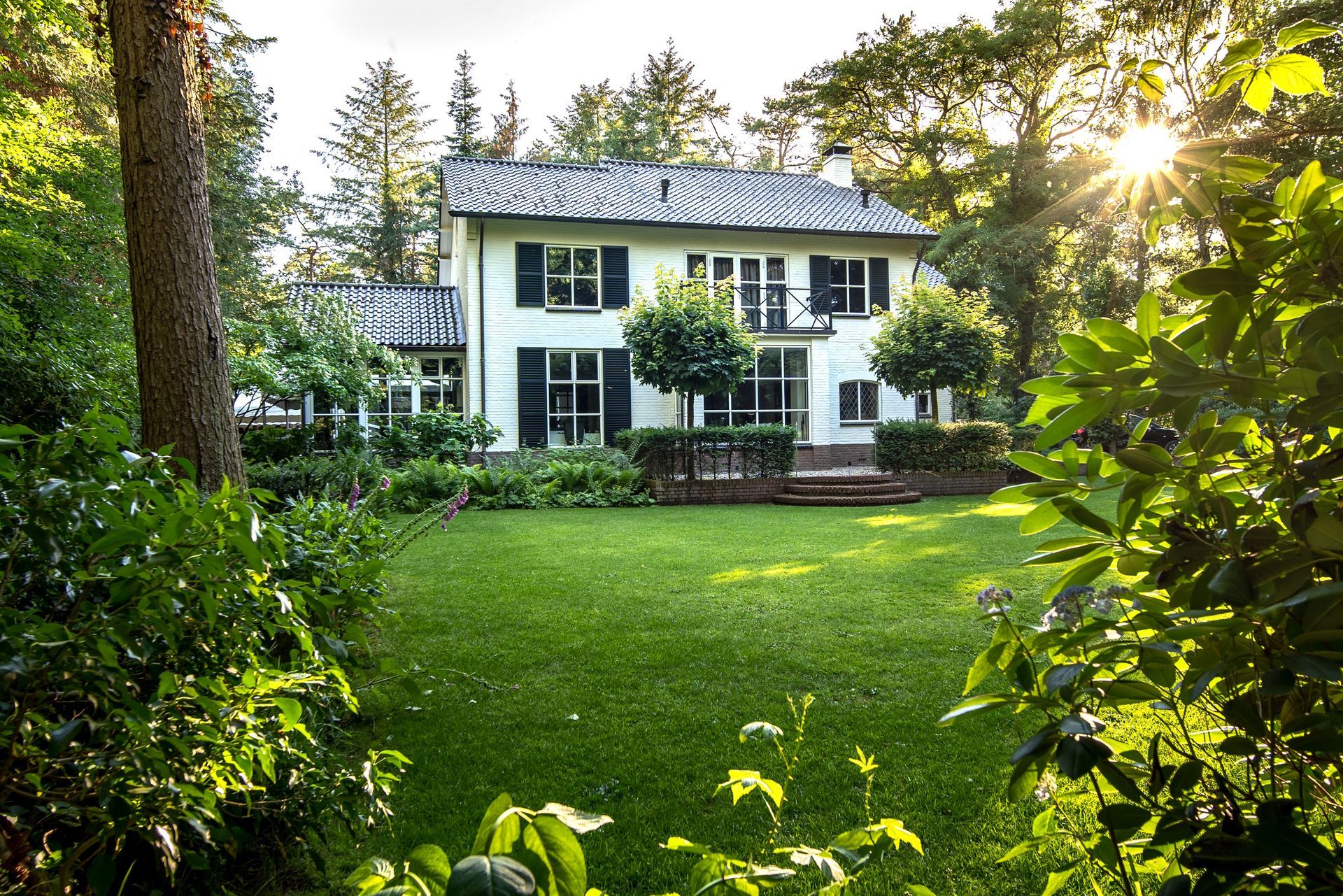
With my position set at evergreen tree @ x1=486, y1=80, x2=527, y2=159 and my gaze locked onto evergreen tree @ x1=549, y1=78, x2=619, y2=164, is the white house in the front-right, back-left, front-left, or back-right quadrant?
front-right

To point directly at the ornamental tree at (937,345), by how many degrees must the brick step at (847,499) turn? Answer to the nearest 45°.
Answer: approximately 135° to its left

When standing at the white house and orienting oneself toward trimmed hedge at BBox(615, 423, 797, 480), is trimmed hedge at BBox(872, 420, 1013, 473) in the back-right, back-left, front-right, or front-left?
front-left

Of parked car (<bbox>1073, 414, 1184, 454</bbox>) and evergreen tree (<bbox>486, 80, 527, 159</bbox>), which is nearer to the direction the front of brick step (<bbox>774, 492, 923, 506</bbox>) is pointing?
the parked car

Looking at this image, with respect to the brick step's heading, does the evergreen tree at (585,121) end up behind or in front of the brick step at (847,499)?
behind

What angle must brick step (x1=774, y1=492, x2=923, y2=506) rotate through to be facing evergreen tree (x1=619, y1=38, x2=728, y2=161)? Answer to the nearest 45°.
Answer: approximately 180°

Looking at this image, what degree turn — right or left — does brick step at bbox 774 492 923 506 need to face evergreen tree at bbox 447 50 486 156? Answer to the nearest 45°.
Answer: approximately 135° to its right

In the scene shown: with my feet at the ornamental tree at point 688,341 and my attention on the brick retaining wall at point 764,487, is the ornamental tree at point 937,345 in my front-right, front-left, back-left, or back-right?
front-left

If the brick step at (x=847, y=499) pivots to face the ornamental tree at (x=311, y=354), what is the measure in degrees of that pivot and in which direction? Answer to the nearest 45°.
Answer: approximately 90° to its right

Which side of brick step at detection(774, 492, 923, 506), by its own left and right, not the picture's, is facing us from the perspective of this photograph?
front

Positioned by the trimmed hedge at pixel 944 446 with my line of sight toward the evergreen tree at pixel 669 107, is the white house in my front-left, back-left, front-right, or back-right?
front-left

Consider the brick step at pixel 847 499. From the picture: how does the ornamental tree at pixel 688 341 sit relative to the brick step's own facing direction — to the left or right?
on its right
